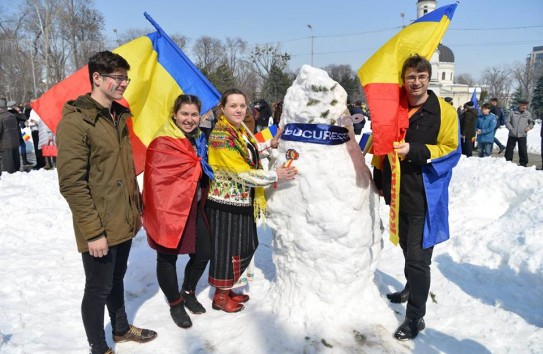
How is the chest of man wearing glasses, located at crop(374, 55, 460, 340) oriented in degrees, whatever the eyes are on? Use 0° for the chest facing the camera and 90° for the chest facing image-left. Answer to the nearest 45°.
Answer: approximately 45°

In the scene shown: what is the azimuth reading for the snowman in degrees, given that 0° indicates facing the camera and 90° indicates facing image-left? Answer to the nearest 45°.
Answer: approximately 0°

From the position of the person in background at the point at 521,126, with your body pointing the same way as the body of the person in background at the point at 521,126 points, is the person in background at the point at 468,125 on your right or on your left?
on your right

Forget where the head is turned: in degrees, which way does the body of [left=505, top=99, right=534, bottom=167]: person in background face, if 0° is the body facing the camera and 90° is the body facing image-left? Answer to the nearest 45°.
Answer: approximately 0°

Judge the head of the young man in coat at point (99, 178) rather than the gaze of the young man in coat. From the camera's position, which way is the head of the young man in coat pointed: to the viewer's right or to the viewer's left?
to the viewer's right

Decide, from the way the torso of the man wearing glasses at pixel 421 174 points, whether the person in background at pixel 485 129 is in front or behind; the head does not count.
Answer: behind

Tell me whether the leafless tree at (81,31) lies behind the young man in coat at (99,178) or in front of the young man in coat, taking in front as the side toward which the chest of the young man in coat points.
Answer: behind
